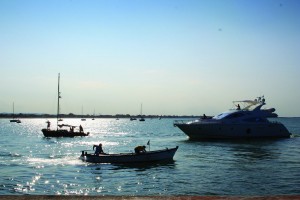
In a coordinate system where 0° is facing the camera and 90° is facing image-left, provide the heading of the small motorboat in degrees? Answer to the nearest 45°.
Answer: approximately 270°
